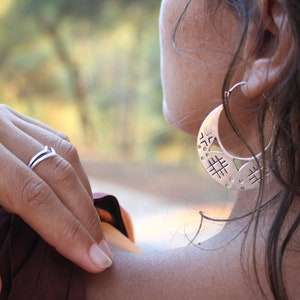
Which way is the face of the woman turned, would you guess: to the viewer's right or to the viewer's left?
to the viewer's left

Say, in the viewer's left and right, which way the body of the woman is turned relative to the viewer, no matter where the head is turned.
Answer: facing away from the viewer and to the left of the viewer
